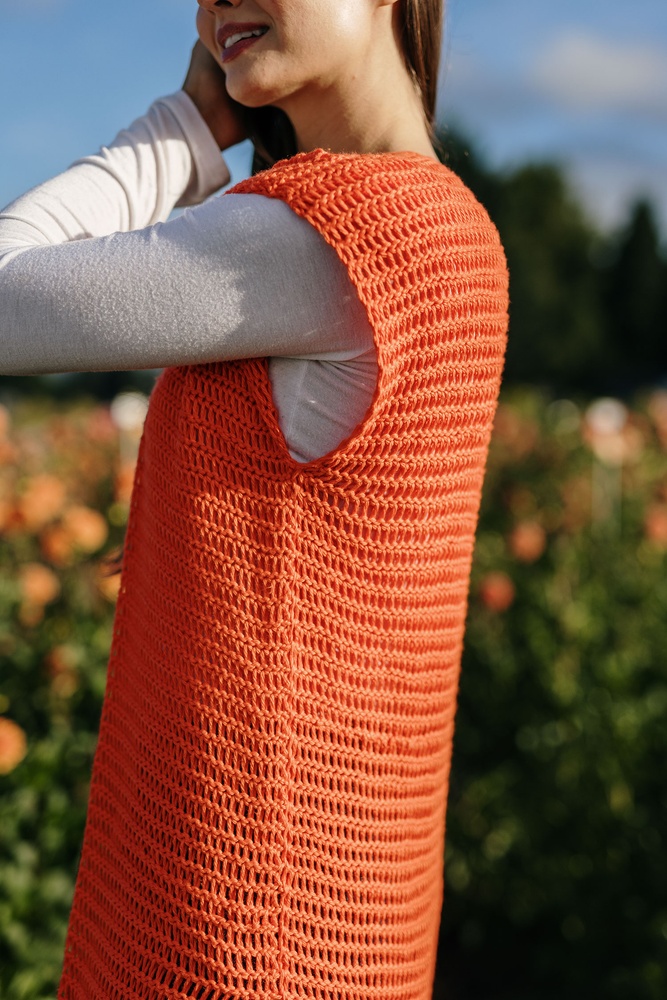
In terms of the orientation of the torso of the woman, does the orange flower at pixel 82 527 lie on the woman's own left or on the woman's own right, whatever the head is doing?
on the woman's own right

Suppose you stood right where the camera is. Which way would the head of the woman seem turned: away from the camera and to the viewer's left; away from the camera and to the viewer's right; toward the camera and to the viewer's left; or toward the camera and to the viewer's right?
toward the camera and to the viewer's left

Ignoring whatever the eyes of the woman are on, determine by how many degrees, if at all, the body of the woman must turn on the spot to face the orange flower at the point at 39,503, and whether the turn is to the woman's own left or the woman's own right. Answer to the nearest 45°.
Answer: approximately 90° to the woman's own right

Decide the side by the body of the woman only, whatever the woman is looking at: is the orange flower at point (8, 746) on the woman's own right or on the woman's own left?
on the woman's own right

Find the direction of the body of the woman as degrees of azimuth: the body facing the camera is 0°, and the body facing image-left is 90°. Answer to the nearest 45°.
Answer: approximately 90°

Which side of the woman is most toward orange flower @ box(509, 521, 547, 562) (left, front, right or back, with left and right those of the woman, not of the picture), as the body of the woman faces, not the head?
right

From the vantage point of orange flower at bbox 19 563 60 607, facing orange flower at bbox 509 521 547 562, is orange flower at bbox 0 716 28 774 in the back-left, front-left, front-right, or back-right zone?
back-right
